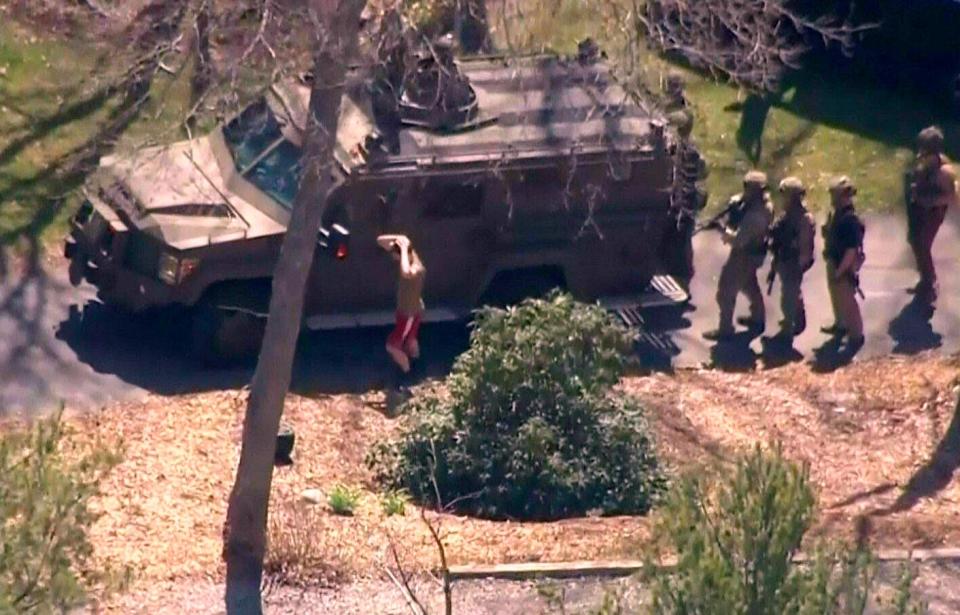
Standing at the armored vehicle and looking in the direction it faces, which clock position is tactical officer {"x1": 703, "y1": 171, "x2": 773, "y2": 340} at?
The tactical officer is roughly at 7 o'clock from the armored vehicle.
